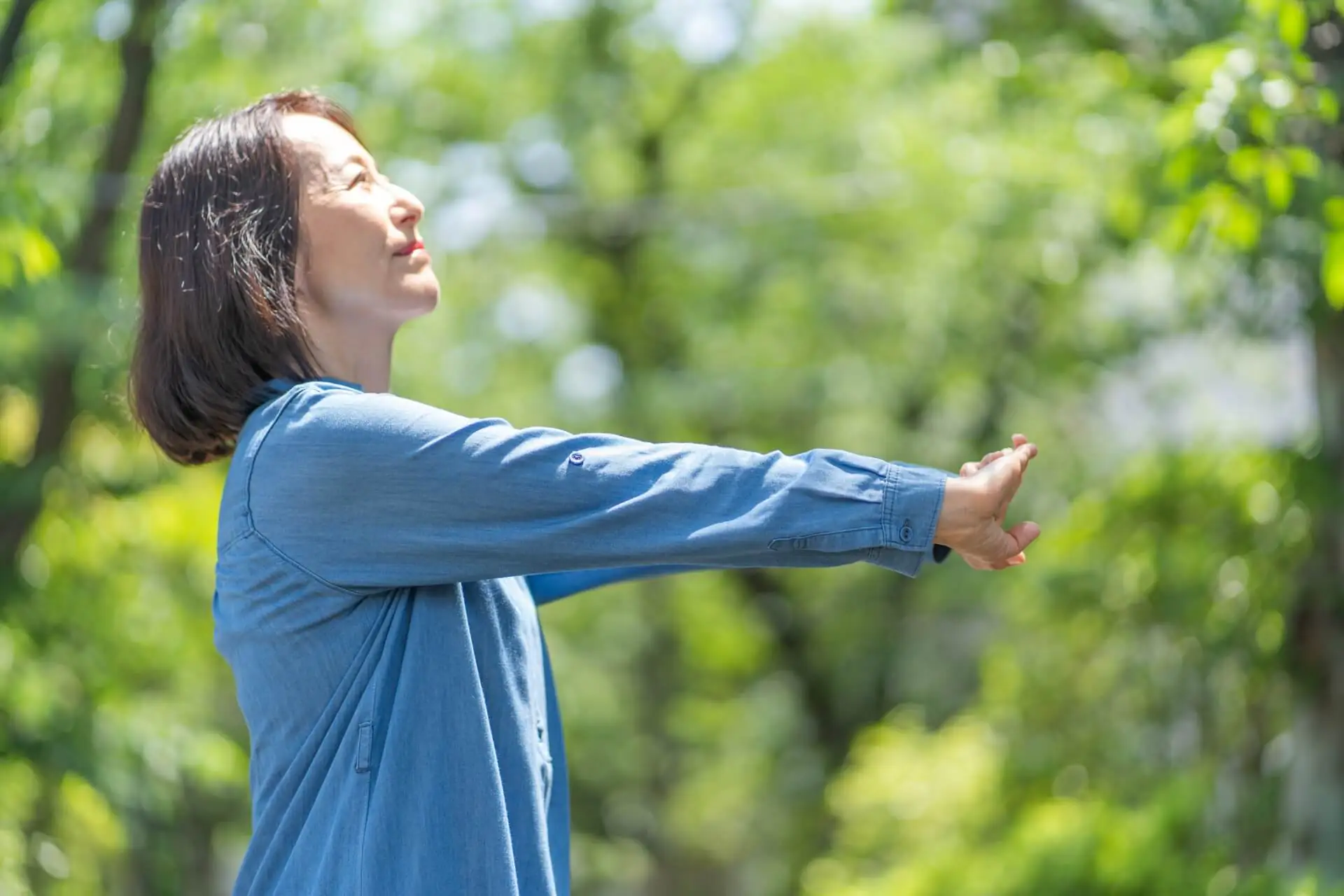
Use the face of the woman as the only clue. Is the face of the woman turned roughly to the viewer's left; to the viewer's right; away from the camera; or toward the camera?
to the viewer's right

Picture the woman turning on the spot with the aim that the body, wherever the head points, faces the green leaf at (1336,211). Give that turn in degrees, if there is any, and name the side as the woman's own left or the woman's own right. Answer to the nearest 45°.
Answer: approximately 45° to the woman's own left

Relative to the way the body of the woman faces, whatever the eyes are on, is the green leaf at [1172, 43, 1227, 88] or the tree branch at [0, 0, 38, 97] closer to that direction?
the green leaf

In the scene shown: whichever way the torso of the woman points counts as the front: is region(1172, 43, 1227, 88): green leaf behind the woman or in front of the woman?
in front

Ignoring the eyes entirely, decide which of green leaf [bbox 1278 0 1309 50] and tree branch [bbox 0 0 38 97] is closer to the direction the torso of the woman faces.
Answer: the green leaf

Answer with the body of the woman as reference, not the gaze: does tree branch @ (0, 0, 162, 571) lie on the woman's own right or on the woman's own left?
on the woman's own left

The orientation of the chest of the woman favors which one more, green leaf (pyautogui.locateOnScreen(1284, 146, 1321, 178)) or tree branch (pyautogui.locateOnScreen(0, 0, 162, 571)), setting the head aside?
the green leaf

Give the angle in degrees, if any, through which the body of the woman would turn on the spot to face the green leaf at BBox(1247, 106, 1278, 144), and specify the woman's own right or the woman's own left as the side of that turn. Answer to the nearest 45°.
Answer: approximately 45° to the woman's own left

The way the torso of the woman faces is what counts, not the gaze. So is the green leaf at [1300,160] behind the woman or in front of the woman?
in front

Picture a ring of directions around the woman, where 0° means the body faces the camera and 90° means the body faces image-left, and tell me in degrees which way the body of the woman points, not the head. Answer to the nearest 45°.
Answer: approximately 270°

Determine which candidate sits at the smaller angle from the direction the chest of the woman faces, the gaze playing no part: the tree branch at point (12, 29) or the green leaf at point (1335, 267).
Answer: the green leaf

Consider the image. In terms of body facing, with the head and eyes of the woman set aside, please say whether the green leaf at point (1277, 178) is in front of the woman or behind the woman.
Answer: in front
